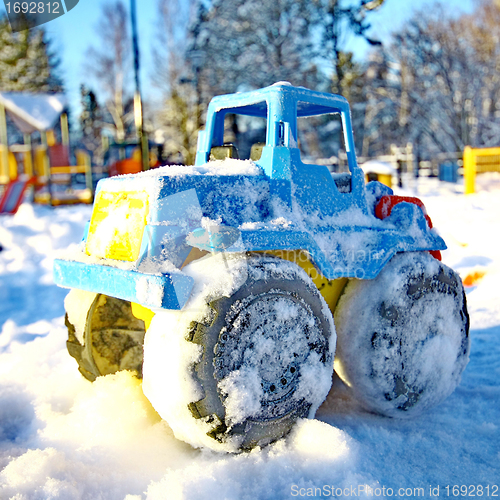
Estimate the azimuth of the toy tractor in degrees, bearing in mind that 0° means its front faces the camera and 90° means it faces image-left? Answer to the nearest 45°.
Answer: approximately 45°

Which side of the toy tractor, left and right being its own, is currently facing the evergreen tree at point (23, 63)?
right

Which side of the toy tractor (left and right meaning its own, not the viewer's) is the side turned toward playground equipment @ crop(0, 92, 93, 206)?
right

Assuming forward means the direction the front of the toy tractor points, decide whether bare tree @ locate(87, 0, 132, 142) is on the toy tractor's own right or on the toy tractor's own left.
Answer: on the toy tractor's own right
